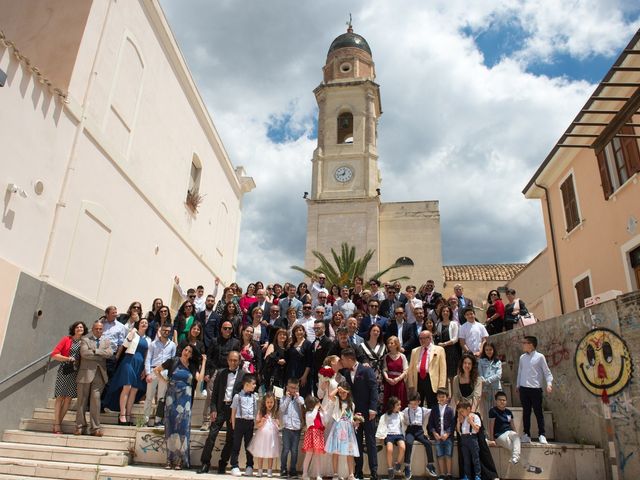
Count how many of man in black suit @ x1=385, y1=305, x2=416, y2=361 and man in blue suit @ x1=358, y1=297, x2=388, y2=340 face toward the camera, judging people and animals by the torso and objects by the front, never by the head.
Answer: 2

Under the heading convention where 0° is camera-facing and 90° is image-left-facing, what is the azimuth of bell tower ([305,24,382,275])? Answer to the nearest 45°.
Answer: approximately 0°

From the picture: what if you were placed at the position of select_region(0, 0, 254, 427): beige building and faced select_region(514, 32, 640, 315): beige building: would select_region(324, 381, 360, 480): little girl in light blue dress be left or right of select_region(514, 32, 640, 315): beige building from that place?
right

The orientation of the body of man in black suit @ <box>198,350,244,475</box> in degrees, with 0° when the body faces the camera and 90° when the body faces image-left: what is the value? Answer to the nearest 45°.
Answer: approximately 0°
